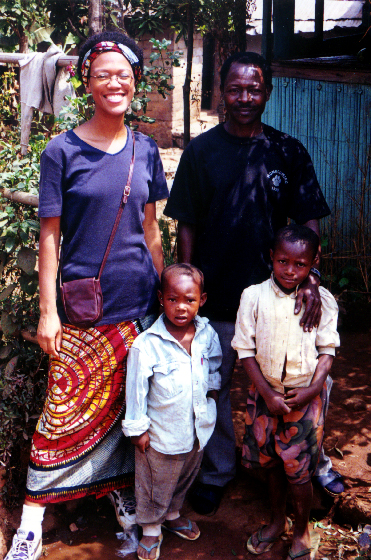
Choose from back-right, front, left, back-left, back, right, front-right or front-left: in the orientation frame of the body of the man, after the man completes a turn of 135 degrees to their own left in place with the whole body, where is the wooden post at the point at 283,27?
front-left

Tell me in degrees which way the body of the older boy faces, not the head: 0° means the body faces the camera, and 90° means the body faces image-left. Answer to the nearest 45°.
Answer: approximately 0°

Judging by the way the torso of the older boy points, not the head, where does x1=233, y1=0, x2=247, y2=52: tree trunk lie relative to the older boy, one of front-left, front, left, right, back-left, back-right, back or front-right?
back

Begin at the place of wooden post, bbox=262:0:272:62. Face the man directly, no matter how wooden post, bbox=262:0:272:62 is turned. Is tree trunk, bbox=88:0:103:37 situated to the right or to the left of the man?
right

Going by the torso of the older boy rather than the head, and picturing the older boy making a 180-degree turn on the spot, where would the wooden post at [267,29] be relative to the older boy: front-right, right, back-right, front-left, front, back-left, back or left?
front

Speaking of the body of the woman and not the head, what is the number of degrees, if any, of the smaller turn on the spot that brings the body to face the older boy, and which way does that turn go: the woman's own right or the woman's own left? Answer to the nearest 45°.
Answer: approximately 45° to the woman's own left
